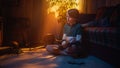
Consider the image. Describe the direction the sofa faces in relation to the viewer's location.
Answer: facing the viewer and to the left of the viewer
